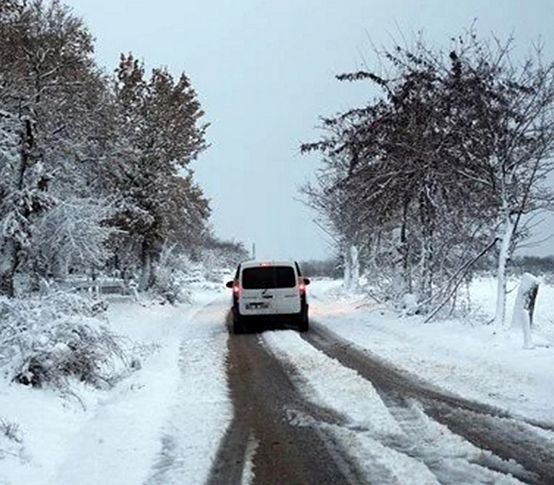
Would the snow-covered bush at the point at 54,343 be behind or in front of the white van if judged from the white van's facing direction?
behind

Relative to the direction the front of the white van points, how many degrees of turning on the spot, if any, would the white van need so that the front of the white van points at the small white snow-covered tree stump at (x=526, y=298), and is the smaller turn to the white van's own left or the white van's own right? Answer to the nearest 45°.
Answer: approximately 135° to the white van's own right

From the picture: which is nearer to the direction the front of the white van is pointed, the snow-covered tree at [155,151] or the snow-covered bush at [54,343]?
the snow-covered tree

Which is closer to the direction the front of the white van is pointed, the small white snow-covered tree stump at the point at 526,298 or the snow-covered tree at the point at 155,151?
the snow-covered tree

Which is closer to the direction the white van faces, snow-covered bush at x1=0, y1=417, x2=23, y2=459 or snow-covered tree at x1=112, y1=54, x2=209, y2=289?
the snow-covered tree

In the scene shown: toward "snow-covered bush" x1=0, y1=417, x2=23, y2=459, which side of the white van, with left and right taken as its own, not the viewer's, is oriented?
back

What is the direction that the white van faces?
away from the camera

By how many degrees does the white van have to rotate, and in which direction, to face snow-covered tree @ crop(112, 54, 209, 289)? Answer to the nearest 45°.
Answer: approximately 45° to its left
